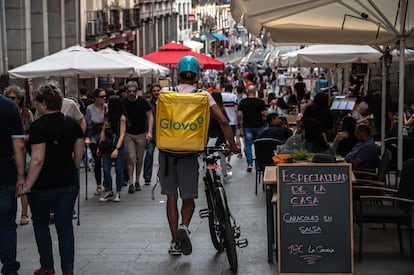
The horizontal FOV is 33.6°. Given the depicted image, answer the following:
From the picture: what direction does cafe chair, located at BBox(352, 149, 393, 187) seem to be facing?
to the viewer's left

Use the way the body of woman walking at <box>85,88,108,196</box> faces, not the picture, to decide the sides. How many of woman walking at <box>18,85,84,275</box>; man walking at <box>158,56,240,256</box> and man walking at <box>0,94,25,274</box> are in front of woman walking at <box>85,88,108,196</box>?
3

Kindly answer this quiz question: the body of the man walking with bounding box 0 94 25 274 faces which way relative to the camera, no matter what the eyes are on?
away from the camera

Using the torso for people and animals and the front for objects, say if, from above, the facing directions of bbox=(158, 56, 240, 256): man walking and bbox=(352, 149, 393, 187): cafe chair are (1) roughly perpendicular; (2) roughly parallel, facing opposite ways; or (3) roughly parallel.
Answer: roughly perpendicular

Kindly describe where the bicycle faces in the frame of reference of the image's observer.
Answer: facing away from the viewer

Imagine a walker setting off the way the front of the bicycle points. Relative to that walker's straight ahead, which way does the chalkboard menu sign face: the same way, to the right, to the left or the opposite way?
the opposite way

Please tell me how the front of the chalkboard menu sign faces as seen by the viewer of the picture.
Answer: facing the viewer

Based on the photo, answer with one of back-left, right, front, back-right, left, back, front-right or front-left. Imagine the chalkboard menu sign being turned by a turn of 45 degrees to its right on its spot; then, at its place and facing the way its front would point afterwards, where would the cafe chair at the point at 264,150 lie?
back-right

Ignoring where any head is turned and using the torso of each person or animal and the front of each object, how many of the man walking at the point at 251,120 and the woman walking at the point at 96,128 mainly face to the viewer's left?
0
